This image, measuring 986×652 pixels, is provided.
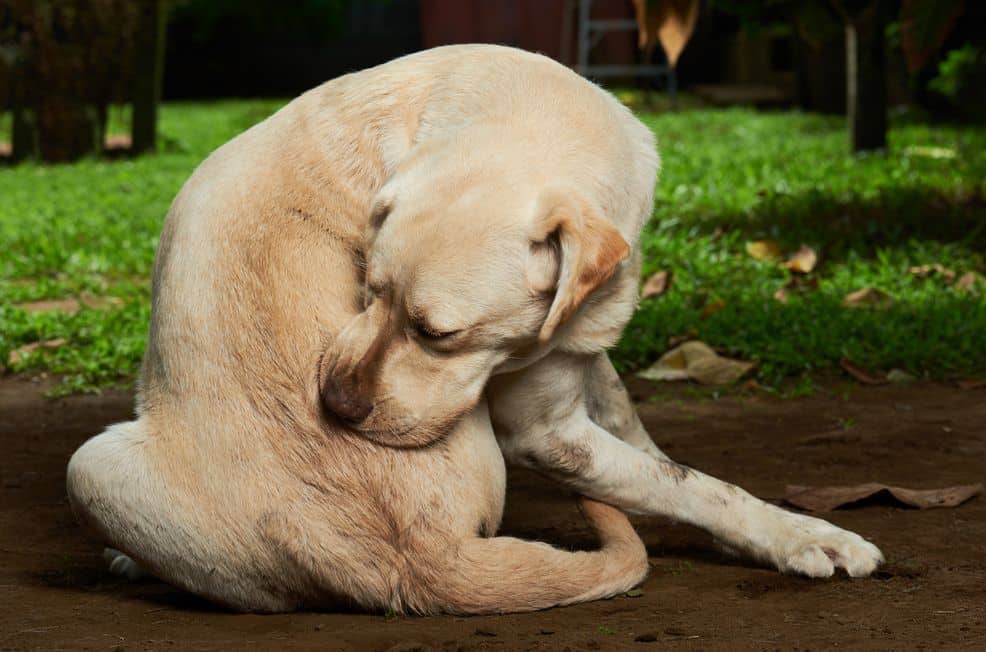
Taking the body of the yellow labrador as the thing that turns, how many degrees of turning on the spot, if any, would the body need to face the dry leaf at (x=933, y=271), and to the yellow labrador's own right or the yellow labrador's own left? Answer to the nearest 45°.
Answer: approximately 45° to the yellow labrador's own left

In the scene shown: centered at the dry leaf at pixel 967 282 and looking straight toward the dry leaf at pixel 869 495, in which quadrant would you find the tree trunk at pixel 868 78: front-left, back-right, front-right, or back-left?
back-right

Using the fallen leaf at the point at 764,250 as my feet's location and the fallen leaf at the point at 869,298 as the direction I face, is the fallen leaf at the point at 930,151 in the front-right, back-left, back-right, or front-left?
back-left

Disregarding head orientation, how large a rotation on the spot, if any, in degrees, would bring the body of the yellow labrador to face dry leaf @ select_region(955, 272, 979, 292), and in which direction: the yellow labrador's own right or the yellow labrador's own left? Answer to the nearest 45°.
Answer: approximately 45° to the yellow labrador's own left

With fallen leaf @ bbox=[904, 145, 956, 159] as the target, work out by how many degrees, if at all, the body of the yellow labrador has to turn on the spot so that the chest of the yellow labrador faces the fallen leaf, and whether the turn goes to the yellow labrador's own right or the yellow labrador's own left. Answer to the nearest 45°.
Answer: approximately 45° to the yellow labrador's own left

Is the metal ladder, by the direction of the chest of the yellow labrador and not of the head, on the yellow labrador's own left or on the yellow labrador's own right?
on the yellow labrador's own left

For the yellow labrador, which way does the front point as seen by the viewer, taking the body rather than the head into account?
to the viewer's right

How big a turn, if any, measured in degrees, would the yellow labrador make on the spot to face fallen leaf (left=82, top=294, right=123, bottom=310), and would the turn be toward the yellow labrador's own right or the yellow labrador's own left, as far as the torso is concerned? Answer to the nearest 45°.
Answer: approximately 135° to the yellow labrador's own left

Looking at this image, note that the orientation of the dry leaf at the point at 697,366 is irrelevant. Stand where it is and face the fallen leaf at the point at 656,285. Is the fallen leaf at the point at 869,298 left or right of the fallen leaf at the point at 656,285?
right

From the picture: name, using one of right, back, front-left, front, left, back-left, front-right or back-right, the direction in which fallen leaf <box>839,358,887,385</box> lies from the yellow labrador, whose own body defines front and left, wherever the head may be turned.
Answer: front-left
